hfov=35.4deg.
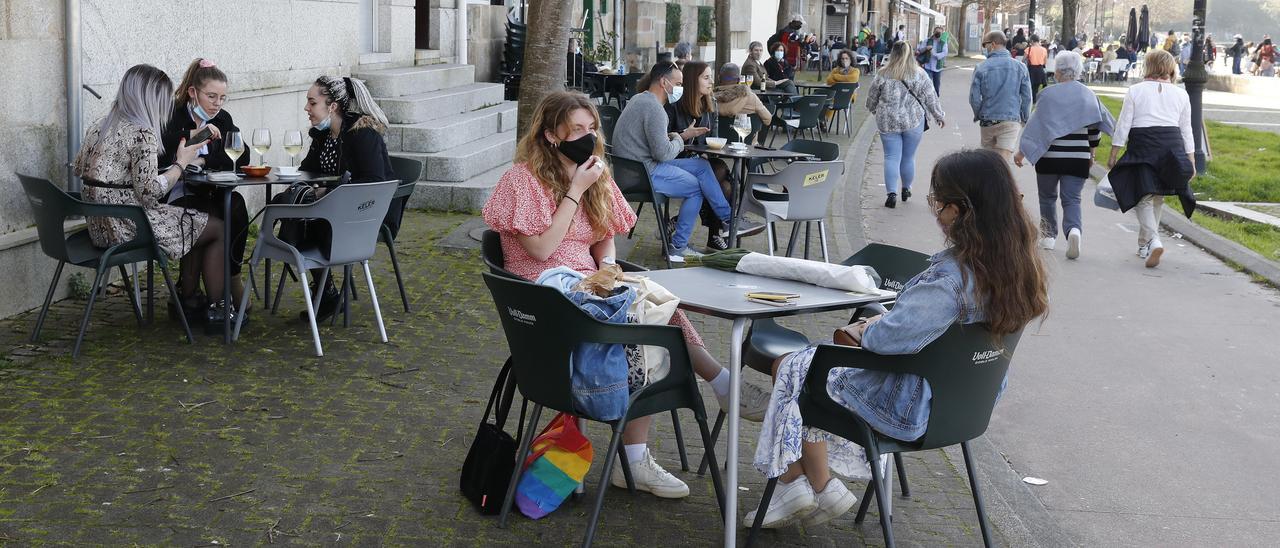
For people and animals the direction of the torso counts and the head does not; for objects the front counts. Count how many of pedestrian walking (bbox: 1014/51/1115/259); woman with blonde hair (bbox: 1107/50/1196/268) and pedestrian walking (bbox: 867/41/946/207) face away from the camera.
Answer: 3

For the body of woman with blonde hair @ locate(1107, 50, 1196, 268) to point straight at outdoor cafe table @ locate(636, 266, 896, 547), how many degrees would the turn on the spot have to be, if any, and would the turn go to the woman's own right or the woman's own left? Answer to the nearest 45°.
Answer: approximately 180°

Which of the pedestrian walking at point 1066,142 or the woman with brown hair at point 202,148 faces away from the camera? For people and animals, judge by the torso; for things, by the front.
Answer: the pedestrian walking

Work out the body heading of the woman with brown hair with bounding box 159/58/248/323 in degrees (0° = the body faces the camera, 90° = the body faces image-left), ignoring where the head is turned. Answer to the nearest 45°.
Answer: approximately 315°

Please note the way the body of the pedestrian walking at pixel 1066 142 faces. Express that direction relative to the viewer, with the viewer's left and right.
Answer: facing away from the viewer

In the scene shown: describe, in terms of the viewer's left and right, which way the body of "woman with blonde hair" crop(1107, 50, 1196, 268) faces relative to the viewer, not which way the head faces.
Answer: facing away from the viewer

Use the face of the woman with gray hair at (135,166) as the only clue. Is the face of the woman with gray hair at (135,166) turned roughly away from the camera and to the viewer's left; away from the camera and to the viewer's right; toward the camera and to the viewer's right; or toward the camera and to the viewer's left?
away from the camera and to the viewer's right
